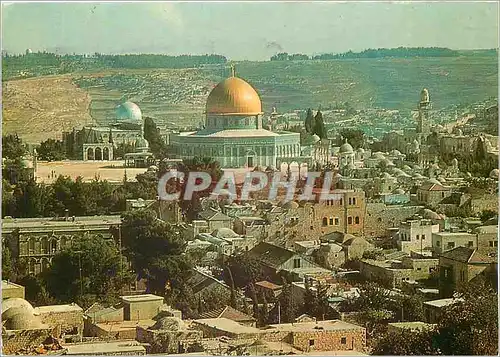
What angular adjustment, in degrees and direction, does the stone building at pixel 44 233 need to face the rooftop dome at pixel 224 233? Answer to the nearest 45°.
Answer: approximately 90° to its left

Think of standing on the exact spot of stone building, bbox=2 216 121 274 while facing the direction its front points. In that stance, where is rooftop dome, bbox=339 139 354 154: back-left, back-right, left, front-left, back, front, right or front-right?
left

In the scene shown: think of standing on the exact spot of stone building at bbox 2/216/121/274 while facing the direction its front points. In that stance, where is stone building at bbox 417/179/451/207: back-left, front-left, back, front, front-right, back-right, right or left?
left

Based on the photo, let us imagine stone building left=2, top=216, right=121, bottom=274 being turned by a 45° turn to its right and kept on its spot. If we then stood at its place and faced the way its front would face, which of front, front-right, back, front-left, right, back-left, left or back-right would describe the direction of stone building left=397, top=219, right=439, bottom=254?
back-left

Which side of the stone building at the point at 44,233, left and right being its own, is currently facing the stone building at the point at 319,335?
front

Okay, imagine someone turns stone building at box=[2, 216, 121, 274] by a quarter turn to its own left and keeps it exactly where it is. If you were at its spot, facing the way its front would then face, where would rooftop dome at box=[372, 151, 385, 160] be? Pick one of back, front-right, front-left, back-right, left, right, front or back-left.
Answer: front

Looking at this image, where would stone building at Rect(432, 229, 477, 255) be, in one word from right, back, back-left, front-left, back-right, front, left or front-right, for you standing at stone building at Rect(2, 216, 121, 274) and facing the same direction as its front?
left

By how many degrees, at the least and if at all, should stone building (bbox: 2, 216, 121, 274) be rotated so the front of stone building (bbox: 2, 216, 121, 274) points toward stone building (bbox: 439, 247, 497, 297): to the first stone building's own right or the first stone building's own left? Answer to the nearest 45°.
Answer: approximately 90° to the first stone building's own left

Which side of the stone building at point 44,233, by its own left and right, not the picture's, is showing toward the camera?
front

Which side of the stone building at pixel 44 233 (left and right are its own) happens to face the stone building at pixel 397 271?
left

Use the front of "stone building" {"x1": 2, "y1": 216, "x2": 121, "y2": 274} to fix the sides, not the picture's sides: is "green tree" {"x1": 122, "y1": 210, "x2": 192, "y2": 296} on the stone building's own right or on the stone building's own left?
on the stone building's own left

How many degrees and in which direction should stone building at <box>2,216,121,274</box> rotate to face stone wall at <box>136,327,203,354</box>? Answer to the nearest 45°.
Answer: approximately 45° to its left
